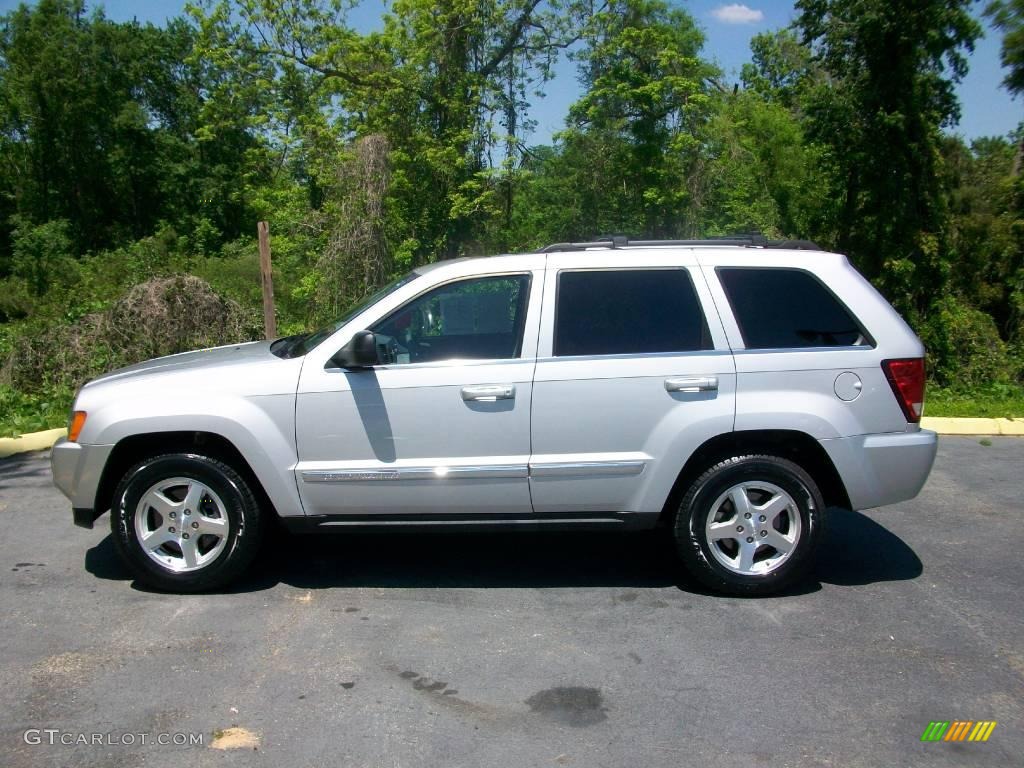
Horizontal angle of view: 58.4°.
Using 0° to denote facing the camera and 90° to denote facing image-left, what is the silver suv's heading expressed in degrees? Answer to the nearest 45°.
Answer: approximately 90°

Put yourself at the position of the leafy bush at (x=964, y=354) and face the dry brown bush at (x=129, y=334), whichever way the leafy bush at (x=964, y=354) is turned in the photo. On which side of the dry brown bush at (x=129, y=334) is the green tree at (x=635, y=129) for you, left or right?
right

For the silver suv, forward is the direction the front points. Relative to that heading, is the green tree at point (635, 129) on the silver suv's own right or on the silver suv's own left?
on the silver suv's own right

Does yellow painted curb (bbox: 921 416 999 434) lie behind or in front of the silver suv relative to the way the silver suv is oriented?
behind

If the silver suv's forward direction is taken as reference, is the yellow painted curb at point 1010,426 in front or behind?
behind

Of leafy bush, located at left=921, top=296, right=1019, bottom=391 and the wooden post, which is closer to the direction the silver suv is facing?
the wooden post

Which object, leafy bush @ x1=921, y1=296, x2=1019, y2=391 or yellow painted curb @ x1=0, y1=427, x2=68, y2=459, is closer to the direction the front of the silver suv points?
the yellow painted curb

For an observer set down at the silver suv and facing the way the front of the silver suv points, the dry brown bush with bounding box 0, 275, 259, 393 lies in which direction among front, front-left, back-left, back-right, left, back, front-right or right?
front-right

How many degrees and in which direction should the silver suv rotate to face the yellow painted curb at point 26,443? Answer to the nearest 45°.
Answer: approximately 45° to its right

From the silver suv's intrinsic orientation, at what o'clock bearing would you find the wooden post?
The wooden post is roughly at 2 o'clock from the silver suv.
